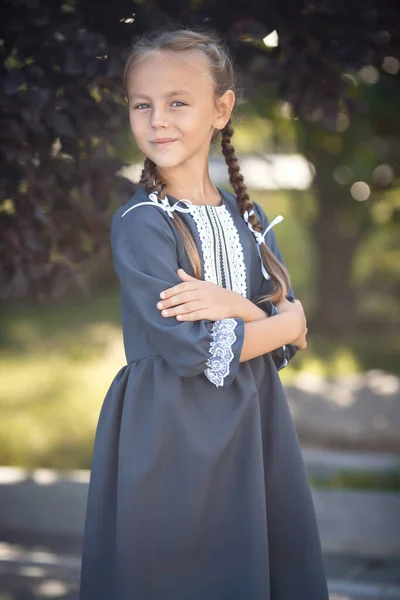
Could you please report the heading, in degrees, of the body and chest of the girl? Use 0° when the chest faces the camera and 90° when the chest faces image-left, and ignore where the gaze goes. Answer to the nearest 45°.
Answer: approximately 315°
